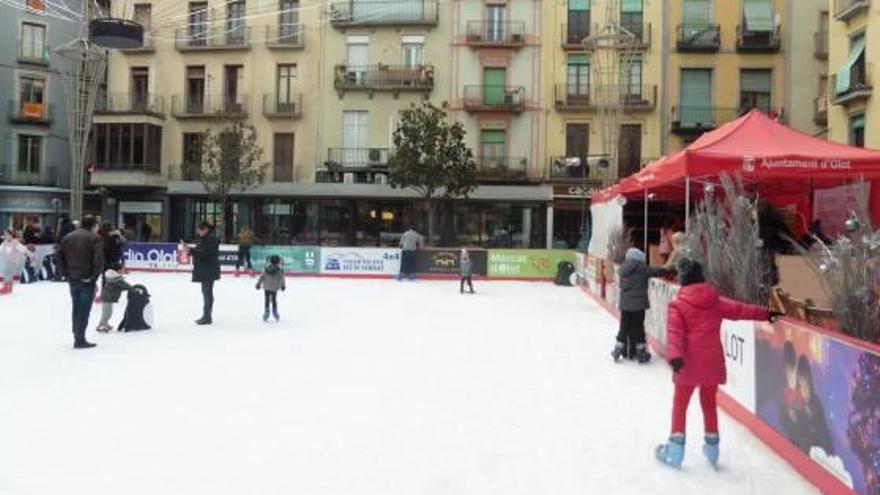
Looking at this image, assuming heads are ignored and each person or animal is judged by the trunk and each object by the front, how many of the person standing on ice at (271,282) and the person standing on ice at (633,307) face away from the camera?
1

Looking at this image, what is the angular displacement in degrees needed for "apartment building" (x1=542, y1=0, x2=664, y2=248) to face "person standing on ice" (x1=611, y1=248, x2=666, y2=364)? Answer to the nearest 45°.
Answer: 0° — it already faces them

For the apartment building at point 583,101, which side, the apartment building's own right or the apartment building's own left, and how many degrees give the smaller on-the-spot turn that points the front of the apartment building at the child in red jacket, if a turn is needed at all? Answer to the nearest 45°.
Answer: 0° — it already faces them

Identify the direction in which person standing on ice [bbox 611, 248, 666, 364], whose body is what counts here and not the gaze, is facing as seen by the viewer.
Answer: away from the camera

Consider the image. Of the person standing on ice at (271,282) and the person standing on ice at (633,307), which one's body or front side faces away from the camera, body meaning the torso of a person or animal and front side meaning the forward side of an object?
the person standing on ice at (633,307)

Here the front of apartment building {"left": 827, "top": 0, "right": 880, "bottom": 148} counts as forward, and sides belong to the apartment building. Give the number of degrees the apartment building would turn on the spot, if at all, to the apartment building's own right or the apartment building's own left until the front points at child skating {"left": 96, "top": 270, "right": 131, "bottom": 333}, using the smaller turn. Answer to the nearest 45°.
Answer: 0° — it already faces them
